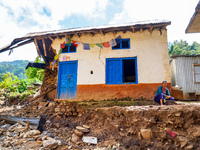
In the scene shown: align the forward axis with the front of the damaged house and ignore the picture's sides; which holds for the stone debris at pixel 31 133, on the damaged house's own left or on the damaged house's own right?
on the damaged house's own right

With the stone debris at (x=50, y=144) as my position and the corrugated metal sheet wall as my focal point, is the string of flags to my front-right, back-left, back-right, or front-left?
front-left

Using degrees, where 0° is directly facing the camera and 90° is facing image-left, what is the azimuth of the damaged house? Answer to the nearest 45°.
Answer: approximately 0°

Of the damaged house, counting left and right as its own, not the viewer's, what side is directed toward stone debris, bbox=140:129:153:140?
front

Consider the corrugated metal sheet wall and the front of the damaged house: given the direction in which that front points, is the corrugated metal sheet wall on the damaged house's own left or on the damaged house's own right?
on the damaged house's own left
